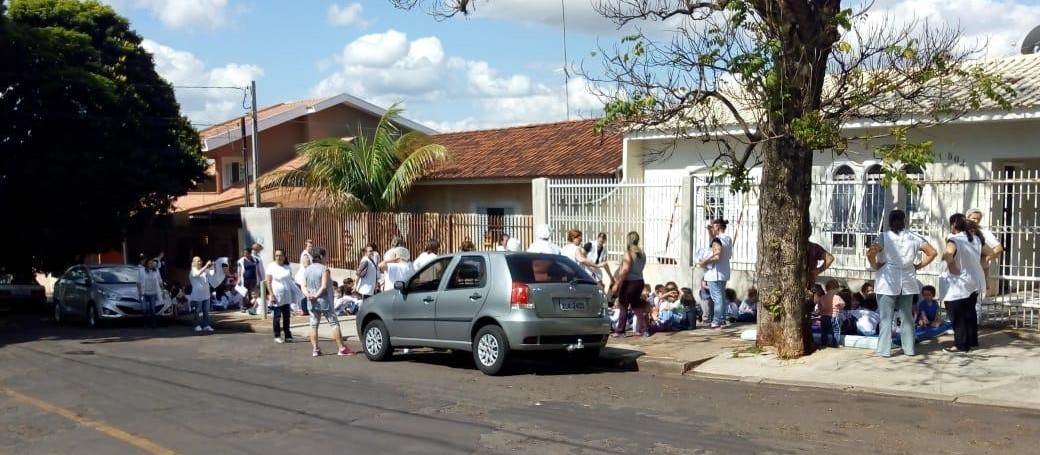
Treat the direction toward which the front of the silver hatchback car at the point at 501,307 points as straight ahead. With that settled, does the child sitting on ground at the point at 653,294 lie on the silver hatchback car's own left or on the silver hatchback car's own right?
on the silver hatchback car's own right

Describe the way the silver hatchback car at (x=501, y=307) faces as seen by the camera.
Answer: facing away from the viewer and to the left of the viewer

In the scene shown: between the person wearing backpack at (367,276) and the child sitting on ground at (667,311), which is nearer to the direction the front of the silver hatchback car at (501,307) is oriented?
the person wearing backpack

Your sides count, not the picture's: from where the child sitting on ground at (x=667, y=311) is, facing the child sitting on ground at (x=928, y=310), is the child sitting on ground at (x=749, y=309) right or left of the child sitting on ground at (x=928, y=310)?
left
